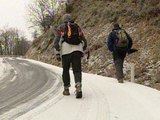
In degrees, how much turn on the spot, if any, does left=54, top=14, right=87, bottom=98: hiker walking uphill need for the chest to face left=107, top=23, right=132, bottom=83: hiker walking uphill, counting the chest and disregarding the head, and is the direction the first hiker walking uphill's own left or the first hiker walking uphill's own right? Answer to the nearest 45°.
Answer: approximately 45° to the first hiker walking uphill's own right

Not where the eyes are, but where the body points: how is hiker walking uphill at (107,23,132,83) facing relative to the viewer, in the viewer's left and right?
facing away from the viewer and to the left of the viewer

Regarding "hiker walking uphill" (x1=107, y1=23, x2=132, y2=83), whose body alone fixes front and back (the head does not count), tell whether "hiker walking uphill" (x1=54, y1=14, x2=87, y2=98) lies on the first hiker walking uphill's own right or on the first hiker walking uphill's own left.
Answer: on the first hiker walking uphill's own left

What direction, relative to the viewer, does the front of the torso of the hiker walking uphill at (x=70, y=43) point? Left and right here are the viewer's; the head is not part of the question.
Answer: facing away from the viewer
